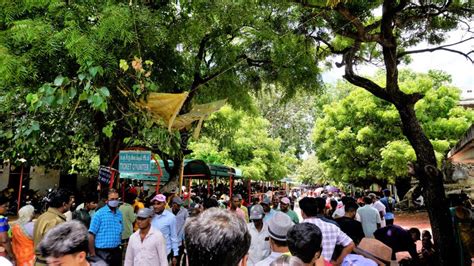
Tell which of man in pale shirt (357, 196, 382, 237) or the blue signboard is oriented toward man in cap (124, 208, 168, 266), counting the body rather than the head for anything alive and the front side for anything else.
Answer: the blue signboard

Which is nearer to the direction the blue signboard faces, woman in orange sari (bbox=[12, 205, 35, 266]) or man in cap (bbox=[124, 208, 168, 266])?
the man in cap

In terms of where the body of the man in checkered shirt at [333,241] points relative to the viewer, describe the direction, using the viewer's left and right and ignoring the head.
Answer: facing away from the viewer and to the left of the viewer

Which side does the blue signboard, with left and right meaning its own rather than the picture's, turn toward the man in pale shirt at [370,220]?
left

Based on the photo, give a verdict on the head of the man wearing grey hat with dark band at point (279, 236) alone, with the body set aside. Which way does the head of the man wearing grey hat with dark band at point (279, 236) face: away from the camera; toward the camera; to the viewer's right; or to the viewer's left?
away from the camera
